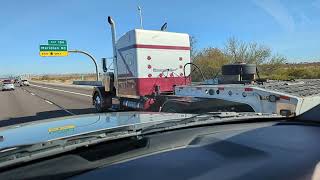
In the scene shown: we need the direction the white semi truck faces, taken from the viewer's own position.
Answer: facing away from the viewer and to the left of the viewer
